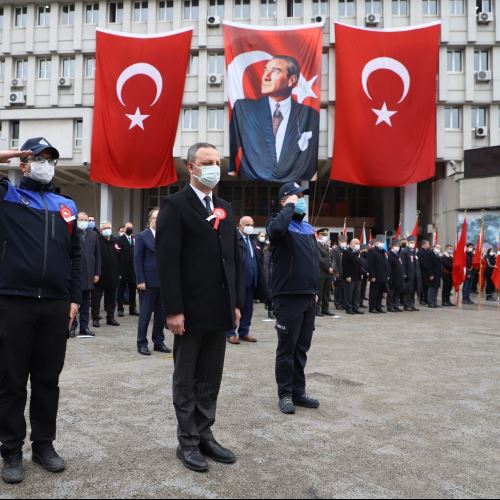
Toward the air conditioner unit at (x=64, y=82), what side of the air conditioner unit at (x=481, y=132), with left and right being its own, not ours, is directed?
right

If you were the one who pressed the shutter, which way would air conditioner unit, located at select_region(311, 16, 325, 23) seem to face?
facing the viewer

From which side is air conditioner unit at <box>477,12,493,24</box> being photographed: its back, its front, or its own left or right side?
front

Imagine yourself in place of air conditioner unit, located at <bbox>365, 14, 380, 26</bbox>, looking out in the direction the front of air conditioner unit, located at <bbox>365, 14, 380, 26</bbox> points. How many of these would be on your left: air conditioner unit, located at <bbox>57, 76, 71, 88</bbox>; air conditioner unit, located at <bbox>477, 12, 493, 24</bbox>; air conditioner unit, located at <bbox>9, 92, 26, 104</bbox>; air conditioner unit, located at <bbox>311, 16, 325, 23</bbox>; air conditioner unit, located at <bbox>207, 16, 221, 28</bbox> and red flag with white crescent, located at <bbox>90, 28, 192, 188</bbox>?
1

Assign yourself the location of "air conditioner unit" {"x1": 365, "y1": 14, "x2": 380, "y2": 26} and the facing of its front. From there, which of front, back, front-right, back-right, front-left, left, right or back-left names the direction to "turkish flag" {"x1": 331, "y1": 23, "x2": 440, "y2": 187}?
front

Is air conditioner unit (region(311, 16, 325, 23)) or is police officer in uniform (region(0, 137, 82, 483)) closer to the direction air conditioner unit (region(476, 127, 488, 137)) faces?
the police officer in uniform

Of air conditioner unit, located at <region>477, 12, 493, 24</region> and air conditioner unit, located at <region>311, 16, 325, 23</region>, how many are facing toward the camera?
2

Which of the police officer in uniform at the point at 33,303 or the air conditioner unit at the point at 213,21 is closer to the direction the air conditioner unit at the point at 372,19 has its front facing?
the police officer in uniform

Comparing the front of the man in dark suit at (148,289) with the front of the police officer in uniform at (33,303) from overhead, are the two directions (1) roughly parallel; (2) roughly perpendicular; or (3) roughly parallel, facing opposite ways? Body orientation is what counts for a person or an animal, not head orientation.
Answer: roughly parallel

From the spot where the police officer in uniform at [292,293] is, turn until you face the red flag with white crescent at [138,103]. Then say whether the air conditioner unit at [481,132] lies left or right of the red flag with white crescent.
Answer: right

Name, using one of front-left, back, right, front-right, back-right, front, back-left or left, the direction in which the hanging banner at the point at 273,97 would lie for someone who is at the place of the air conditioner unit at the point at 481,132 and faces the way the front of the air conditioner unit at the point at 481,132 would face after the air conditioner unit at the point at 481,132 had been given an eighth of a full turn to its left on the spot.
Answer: right

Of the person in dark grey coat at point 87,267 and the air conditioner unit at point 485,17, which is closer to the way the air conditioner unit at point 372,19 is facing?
the person in dark grey coat

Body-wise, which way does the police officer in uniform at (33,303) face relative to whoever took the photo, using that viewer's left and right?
facing the viewer and to the right of the viewer

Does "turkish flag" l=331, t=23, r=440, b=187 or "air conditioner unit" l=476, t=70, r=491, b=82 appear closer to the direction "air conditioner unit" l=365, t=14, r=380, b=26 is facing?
the turkish flag

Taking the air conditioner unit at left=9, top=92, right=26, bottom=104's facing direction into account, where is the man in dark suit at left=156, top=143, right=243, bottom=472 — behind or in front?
in front

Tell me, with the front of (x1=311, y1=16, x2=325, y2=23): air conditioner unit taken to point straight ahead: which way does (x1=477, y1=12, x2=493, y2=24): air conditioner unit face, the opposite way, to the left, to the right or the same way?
the same way

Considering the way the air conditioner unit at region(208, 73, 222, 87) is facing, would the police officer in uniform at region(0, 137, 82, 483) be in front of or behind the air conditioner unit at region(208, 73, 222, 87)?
in front

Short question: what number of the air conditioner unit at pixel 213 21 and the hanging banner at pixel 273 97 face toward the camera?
2

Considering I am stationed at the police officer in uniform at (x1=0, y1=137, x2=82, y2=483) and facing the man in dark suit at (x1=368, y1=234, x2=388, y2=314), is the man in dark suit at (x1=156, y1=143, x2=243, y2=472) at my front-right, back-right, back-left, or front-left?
front-right
